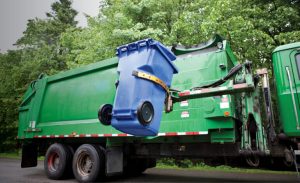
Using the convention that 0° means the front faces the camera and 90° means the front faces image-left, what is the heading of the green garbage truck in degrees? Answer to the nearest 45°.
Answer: approximately 315°
